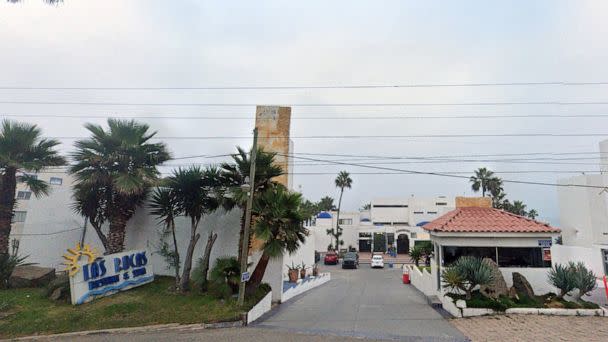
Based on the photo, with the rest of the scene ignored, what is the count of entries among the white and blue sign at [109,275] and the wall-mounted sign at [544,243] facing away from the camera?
0

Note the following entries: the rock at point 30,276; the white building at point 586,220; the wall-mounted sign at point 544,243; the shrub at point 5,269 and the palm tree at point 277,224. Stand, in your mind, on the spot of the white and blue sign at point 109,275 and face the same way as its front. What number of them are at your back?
2

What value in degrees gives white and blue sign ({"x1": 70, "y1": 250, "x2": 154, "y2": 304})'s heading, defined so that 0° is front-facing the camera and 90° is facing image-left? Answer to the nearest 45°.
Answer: approximately 315°

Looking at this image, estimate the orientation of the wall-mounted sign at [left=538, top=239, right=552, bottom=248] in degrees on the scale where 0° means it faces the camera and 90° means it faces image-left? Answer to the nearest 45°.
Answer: approximately 0°

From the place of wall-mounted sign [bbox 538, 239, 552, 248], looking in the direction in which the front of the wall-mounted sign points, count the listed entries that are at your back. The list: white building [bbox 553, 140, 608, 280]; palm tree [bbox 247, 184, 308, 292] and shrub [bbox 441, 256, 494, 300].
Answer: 1

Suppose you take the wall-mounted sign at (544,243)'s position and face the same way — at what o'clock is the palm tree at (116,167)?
The palm tree is roughly at 2 o'clock from the wall-mounted sign.

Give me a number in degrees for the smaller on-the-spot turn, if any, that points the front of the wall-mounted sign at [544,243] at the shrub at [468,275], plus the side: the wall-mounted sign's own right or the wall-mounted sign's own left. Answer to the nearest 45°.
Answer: approximately 45° to the wall-mounted sign's own right

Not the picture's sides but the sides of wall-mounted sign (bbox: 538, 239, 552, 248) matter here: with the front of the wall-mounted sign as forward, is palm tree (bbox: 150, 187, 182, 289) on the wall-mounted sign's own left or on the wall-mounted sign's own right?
on the wall-mounted sign's own right
